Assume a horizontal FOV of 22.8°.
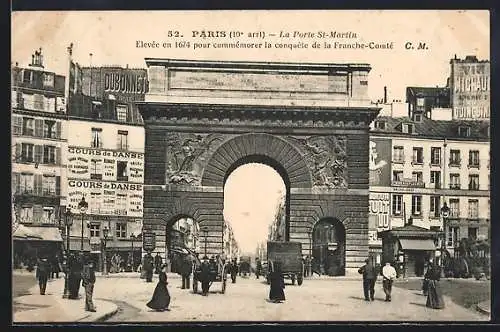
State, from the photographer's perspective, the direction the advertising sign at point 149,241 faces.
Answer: facing the viewer

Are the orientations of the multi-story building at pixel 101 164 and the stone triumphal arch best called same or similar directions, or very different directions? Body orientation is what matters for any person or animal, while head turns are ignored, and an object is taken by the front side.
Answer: same or similar directions

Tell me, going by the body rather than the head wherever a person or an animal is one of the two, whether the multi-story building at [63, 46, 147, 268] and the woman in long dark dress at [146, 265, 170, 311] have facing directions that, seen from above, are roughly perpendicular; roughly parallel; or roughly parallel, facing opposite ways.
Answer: roughly perpendicular

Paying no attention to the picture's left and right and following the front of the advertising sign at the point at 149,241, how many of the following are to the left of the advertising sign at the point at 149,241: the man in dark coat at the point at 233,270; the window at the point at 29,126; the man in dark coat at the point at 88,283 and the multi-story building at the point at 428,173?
2

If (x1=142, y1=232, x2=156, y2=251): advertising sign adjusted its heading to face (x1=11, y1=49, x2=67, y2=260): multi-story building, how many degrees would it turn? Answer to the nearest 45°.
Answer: approximately 90° to its right

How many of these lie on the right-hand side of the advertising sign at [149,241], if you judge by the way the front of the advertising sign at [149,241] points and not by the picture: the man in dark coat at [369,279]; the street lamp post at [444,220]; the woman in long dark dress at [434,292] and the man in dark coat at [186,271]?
0

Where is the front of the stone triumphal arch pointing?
toward the camera

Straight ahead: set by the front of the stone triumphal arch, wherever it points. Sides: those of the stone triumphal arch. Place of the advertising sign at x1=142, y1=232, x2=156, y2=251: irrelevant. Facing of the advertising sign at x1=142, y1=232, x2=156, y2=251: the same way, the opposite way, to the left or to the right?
the same way
